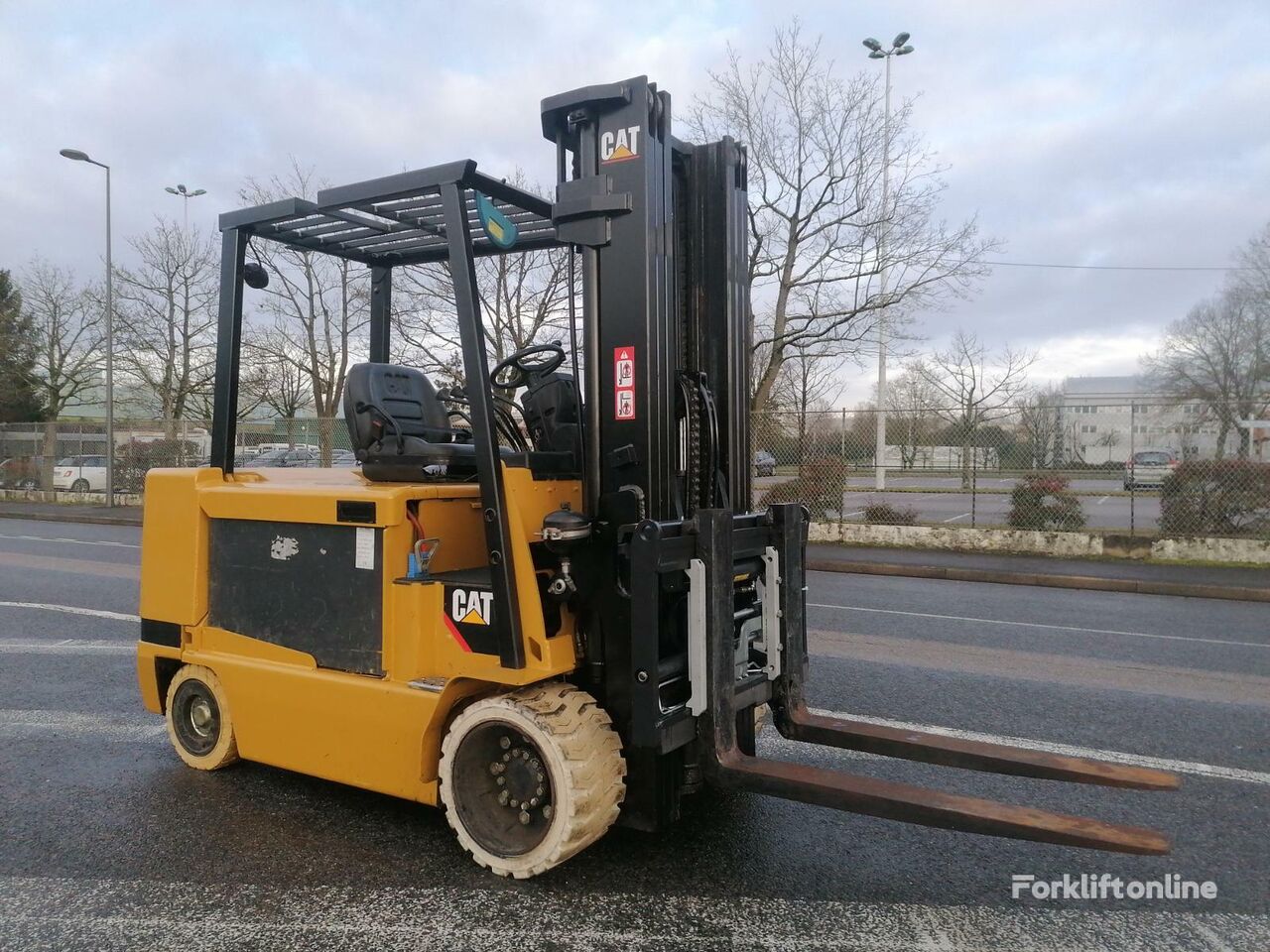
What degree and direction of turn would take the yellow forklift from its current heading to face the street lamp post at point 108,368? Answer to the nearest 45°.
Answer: approximately 180°

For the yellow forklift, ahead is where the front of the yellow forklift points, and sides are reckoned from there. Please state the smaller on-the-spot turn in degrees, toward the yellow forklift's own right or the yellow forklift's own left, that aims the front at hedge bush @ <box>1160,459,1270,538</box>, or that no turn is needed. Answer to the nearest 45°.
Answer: approximately 90° to the yellow forklift's own left

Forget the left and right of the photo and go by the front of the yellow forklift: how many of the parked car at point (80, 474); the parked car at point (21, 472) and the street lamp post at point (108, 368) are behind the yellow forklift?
3

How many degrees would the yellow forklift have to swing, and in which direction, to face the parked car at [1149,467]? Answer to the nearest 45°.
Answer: approximately 90° to its left

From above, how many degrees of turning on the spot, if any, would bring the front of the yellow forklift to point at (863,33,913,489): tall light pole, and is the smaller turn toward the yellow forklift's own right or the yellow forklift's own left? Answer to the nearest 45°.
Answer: approximately 135° to the yellow forklift's own left

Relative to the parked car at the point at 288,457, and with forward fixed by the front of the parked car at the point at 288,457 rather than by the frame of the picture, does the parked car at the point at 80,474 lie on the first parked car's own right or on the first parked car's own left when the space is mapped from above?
on the first parked car's own right

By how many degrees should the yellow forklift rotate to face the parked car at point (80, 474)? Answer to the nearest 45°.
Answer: approximately 180°

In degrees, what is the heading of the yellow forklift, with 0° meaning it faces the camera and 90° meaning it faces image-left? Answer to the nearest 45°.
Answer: approximately 315°

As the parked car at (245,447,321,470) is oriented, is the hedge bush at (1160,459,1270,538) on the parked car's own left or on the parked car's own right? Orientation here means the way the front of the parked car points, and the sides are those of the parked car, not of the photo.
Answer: on the parked car's own left
